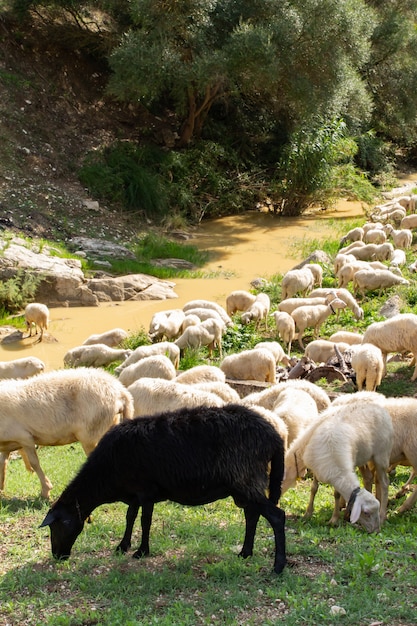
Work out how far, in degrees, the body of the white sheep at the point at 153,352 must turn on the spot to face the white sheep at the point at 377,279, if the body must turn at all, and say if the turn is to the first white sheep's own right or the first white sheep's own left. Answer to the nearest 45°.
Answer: approximately 135° to the first white sheep's own right

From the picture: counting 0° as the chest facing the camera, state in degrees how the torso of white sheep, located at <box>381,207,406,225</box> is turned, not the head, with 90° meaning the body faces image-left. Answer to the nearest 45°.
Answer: approximately 90°

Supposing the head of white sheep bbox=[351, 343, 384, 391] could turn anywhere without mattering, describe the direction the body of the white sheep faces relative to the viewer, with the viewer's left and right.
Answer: facing away from the viewer

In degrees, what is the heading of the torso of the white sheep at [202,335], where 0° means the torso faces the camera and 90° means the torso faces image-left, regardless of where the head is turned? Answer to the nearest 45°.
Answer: approximately 90°

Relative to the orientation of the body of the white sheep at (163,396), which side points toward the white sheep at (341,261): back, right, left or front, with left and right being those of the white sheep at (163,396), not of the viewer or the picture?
left

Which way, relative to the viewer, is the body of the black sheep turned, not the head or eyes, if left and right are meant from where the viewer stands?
facing to the left of the viewer

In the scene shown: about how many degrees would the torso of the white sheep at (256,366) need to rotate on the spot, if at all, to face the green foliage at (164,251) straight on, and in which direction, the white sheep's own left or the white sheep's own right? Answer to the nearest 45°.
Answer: approximately 90° to the white sheep's own right

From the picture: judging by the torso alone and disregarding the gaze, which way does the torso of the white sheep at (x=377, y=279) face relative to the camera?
to the viewer's right

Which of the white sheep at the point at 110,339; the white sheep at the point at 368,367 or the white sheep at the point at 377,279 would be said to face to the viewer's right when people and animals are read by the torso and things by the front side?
the white sheep at the point at 377,279

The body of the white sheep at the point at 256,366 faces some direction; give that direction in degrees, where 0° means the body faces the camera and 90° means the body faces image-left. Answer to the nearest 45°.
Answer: approximately 90°

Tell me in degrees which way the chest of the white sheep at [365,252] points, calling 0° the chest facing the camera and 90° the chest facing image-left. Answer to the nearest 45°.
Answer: approximately 90°

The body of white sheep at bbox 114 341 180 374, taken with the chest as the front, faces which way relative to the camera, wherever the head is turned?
to the viewer's left
